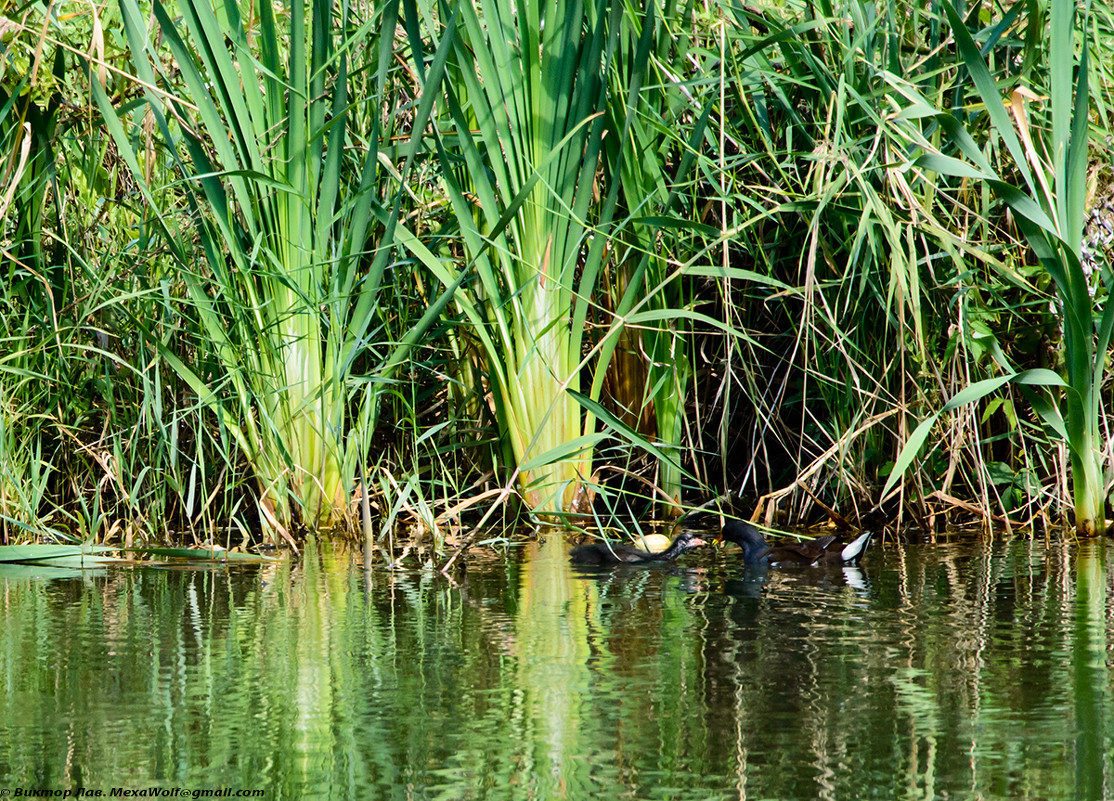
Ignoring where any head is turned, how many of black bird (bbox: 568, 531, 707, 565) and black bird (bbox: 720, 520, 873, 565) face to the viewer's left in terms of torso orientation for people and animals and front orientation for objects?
1

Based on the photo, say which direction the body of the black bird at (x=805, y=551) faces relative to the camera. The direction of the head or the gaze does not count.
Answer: to the viewer's left

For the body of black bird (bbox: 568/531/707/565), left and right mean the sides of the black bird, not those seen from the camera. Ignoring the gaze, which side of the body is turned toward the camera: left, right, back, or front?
right

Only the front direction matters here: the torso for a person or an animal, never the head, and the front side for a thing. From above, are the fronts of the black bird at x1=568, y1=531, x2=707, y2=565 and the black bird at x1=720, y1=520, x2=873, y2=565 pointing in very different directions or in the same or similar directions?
very different directions

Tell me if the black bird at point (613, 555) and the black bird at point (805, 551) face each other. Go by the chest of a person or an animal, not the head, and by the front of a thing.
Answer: yes
